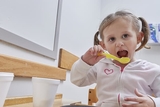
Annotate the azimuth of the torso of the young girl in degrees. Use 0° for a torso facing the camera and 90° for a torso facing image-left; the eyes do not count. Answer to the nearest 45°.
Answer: approximately 0°
